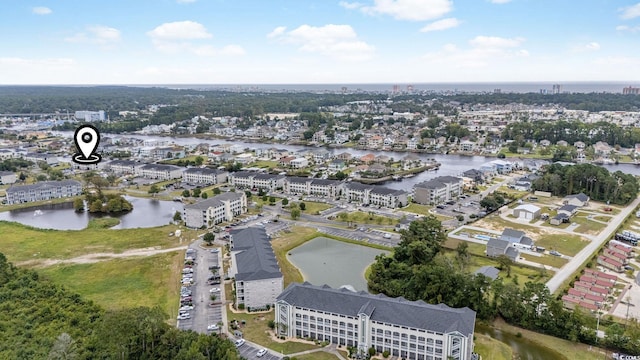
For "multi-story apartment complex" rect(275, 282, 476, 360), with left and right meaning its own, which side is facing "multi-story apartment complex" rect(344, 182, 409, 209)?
back

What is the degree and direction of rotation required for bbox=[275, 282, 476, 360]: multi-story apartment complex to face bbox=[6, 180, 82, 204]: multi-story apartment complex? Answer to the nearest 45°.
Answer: approximately 135° to its right

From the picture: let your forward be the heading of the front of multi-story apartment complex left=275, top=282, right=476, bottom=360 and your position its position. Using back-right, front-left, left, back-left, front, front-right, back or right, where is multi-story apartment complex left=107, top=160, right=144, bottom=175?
back-right

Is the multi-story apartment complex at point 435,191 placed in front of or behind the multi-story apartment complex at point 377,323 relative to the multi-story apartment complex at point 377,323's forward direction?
behind
